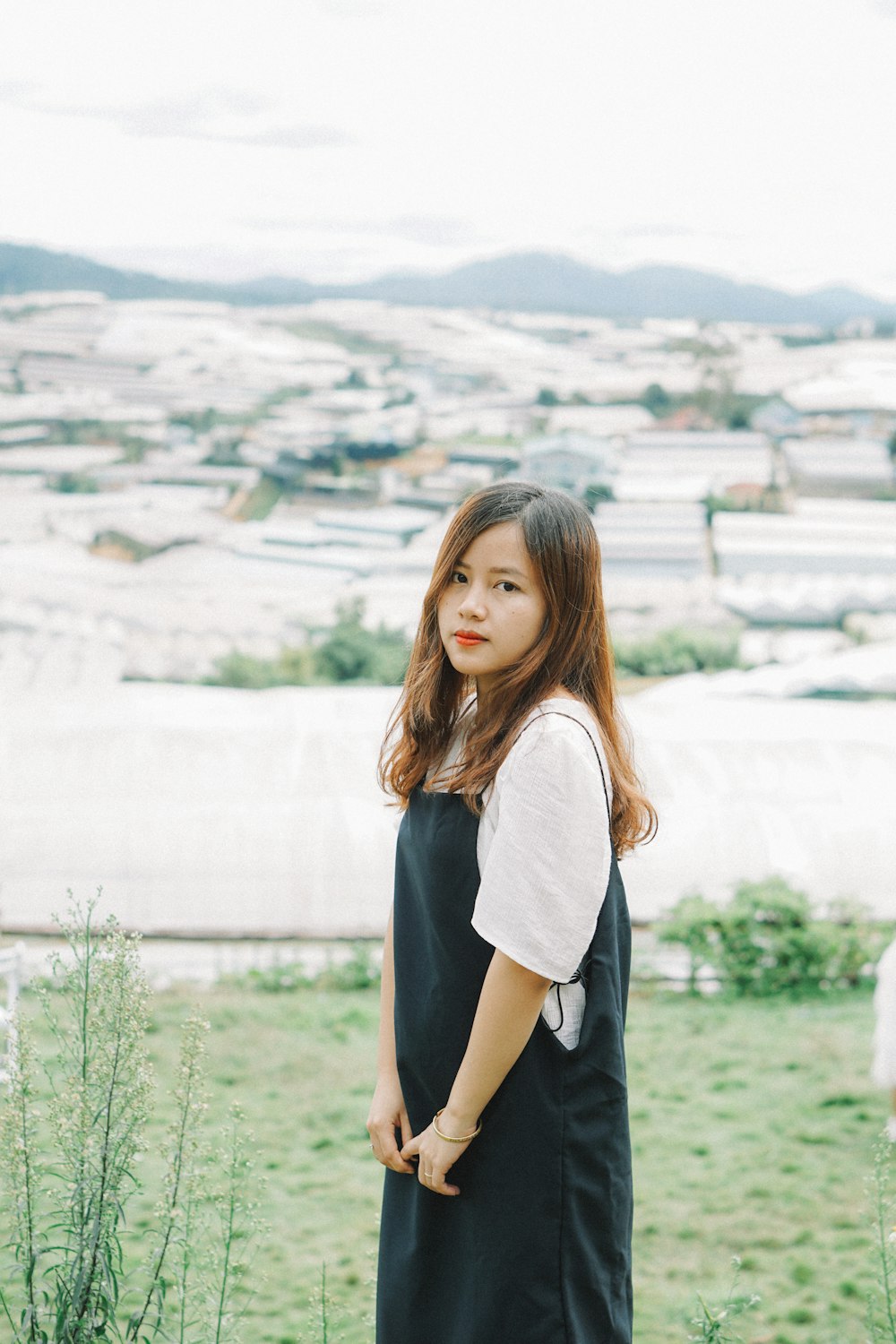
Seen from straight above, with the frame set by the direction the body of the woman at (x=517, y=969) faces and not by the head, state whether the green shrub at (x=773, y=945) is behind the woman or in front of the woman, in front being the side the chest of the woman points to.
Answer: behind

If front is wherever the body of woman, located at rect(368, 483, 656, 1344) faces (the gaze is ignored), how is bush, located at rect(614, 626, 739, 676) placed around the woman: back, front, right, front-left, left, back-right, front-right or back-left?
back-right

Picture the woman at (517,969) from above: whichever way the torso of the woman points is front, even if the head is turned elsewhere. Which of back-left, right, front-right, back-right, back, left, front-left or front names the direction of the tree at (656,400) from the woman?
back-right

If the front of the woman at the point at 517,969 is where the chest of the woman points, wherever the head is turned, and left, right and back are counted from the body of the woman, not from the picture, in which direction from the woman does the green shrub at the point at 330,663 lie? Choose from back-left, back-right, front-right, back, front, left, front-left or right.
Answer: back-right

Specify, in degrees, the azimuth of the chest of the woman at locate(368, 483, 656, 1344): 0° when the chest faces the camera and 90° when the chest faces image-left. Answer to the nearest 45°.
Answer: approximately 45°
